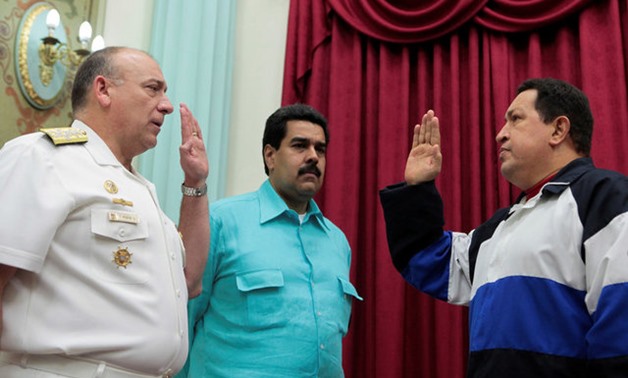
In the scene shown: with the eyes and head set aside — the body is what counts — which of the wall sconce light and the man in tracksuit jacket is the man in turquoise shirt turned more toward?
the man in tracksuit jacket

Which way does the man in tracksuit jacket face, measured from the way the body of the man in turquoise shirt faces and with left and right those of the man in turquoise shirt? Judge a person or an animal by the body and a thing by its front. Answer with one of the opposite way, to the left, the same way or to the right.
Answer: to the right

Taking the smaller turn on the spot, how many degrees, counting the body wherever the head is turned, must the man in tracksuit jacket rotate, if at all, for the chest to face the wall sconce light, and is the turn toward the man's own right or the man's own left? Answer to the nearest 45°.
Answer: approximately 45° to the man's own right

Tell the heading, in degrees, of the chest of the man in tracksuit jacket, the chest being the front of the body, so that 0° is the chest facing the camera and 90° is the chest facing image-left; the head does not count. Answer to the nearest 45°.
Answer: approximately 45°

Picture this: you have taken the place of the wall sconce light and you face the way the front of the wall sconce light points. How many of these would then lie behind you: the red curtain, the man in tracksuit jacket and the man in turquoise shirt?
0

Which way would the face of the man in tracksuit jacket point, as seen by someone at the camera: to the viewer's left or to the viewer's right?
to the viewer's left

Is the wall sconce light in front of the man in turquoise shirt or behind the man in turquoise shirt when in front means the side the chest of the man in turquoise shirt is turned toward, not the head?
behind

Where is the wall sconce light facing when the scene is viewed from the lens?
facing the viewer and to the right of the viewer

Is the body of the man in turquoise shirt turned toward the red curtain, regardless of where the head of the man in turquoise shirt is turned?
no

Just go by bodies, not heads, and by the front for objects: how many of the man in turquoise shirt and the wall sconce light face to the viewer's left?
0

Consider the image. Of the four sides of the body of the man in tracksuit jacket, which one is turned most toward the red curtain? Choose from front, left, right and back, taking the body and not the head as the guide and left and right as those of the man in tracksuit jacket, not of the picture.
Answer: right

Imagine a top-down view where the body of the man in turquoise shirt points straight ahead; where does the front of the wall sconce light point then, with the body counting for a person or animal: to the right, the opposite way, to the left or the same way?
the same way

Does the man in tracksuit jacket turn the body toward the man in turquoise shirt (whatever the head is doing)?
no

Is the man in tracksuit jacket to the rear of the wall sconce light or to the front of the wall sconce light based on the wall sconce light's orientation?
to the front
